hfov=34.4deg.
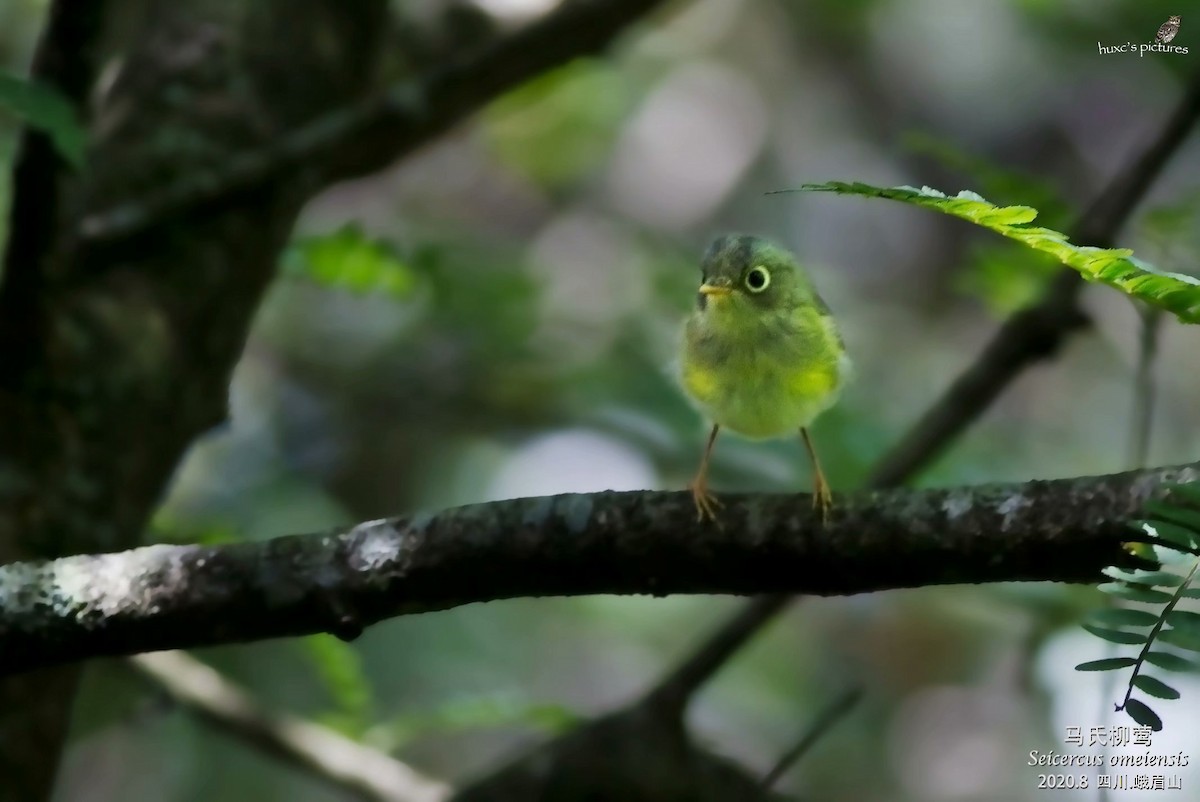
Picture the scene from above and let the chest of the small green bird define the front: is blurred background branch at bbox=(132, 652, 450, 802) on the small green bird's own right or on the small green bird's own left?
on the small green bird's own right

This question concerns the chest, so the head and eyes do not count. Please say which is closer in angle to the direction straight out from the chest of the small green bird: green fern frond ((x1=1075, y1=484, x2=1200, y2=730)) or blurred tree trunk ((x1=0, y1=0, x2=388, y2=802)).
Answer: the green fern frond

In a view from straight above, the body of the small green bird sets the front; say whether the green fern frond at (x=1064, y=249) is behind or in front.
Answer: in front

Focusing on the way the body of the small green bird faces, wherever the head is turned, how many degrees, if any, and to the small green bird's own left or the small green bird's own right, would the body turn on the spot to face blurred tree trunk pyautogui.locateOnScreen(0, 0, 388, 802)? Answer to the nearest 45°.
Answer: approximately 90° to the small green bird's own right

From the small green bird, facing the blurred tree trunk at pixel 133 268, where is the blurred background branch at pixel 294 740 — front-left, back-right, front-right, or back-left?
front-right

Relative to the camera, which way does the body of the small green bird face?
toward the camera

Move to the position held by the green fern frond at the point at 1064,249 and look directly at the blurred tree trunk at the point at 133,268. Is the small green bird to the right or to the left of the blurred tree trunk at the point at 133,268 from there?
left
